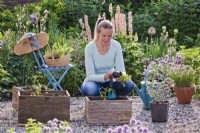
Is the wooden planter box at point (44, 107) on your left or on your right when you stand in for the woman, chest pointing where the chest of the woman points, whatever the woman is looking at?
on your right

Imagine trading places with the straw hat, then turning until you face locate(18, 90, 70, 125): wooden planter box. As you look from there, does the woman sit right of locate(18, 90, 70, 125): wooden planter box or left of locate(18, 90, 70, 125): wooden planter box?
left

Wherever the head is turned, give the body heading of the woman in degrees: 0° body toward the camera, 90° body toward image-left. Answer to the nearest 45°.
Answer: approximately 0°

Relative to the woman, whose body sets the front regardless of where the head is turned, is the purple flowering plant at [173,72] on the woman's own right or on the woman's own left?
on the woman's own left

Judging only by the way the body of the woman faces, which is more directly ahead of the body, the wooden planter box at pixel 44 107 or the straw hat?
the wooden planter box

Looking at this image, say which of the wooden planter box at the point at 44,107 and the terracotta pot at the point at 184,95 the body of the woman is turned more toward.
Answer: the wooden planter box
